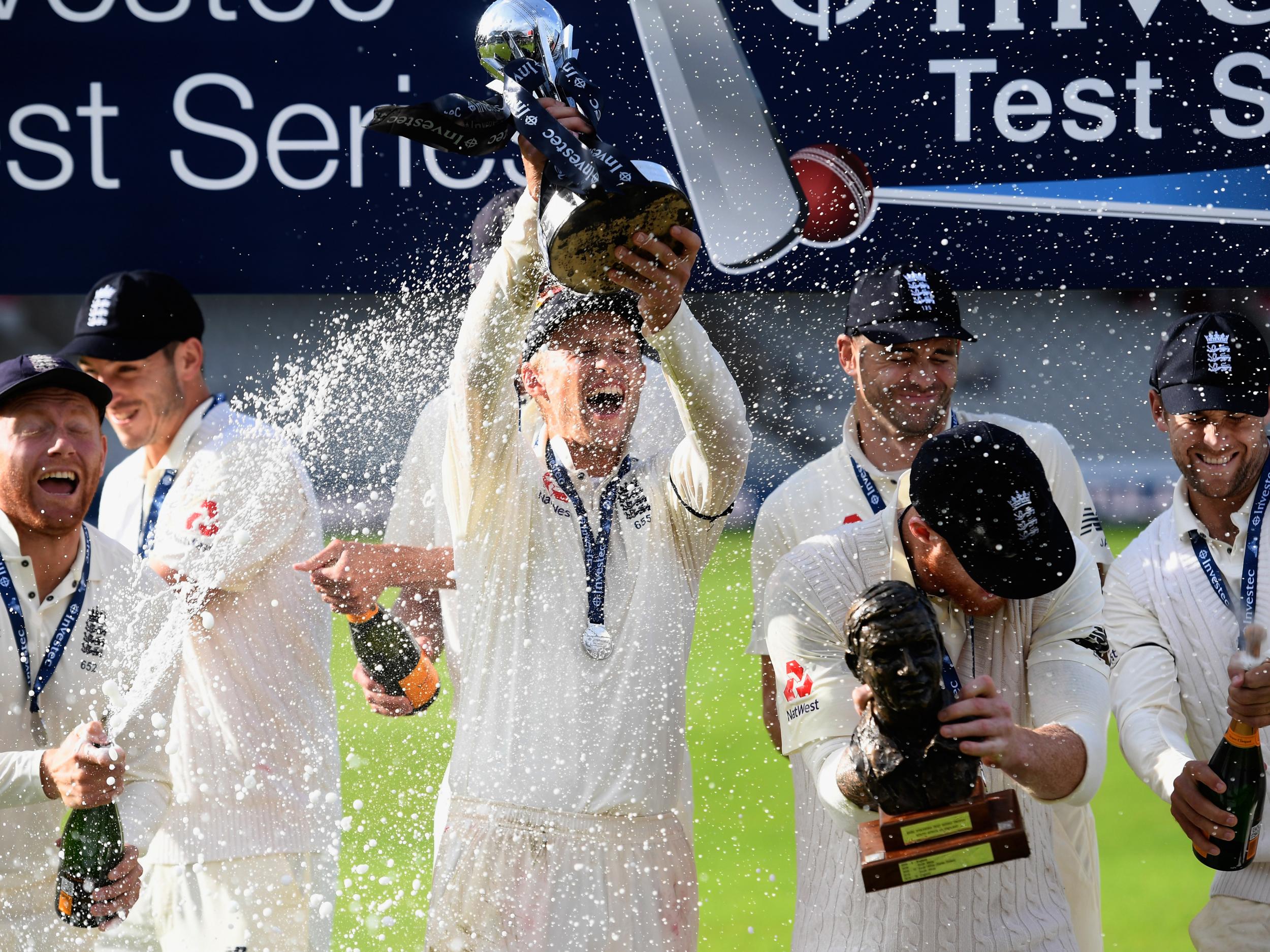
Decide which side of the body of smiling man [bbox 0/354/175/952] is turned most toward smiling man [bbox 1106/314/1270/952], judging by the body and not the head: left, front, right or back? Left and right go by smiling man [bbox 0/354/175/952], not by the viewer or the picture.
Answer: left

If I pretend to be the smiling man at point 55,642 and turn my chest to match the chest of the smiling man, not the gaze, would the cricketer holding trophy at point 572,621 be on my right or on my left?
on my left

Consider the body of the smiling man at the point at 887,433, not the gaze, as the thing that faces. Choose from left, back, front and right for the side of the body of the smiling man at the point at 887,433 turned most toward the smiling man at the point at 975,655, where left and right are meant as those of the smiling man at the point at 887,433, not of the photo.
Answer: front

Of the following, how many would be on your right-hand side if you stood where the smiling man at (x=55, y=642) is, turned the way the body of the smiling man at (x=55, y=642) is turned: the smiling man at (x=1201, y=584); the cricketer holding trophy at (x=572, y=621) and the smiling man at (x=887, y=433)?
0

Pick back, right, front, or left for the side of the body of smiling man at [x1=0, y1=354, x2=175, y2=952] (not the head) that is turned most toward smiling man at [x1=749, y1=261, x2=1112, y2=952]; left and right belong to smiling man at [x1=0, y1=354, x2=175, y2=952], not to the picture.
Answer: left

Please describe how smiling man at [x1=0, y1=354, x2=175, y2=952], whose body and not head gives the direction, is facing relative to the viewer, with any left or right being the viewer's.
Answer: facing the viewer

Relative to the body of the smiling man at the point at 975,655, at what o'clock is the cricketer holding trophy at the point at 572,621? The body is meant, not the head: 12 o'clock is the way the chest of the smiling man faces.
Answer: The cricketer holding trophy is roughly at 4 o'clock from the smiling man.

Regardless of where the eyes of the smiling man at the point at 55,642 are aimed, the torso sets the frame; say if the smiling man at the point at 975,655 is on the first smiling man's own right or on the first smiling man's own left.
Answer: on the first smiling man's own left

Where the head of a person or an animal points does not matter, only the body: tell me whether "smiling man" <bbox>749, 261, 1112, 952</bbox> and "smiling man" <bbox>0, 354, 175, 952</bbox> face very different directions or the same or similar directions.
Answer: same or similar directions

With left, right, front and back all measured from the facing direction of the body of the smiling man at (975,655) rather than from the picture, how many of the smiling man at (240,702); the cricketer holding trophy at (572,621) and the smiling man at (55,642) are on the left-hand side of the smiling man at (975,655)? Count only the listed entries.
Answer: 0

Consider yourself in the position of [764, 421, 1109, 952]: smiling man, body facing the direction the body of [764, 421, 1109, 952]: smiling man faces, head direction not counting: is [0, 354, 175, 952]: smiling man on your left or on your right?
on your right

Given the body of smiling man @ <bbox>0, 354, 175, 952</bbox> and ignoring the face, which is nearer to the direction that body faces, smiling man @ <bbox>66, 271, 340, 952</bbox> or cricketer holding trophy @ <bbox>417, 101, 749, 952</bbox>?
the cricketer holding trophy

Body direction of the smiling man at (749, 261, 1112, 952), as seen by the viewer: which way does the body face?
toward the camera

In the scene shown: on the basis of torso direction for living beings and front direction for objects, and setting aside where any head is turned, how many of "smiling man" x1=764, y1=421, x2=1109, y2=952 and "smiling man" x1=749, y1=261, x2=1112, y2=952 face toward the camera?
2

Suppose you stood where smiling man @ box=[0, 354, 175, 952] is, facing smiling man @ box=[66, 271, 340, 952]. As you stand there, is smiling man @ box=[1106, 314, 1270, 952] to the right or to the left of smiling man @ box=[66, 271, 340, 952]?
right

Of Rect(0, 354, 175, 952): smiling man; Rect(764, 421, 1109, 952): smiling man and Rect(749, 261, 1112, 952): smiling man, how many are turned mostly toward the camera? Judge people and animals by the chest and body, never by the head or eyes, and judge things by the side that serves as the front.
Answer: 3
